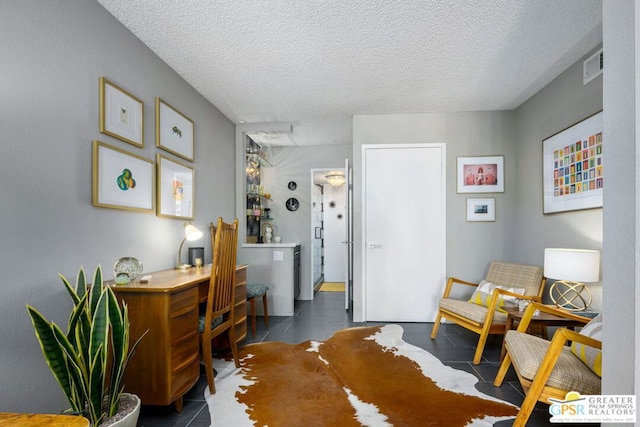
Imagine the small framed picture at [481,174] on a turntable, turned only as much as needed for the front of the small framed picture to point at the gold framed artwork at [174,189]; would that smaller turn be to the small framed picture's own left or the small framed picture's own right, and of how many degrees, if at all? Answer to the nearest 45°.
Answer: approximately 45° to the small framed picture's own right

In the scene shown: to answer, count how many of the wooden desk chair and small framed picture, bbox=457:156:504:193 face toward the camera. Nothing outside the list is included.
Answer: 1

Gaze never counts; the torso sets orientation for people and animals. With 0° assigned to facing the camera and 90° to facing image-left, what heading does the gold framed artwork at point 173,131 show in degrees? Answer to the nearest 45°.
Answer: approximately 315°

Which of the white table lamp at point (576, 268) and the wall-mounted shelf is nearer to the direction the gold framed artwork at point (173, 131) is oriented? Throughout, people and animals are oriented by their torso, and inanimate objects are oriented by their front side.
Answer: the white table lamp

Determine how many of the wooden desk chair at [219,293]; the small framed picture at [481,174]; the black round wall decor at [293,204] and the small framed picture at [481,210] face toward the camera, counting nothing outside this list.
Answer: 3

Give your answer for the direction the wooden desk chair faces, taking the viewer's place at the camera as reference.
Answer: facing away from the viewer and to the left of the viewer

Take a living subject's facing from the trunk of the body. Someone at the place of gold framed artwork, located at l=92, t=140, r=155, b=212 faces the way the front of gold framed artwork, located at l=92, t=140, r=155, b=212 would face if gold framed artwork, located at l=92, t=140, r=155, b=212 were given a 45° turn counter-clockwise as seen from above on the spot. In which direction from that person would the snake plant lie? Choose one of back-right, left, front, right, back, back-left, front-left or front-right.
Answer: right

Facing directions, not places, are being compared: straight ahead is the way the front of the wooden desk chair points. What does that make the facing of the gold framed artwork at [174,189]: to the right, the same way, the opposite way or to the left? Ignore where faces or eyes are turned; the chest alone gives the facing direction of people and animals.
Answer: the opposite way

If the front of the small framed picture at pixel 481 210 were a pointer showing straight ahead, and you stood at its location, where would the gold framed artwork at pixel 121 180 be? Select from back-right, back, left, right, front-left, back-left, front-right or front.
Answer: front-right

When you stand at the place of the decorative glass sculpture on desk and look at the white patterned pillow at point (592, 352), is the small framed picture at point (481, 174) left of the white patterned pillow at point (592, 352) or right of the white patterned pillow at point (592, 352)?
left

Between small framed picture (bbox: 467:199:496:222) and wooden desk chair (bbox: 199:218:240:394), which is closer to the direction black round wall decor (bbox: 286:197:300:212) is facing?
the wooden desk chair

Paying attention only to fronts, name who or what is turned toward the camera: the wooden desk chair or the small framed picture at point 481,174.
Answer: the small framed picture

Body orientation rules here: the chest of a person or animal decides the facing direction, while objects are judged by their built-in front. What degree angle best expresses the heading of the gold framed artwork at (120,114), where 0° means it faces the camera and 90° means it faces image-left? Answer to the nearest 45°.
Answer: approximately 315°

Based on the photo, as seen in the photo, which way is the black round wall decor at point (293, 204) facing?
toward the camera

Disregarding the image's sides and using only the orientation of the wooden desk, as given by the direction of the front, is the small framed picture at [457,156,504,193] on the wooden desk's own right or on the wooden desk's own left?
on the wooden desk's own left

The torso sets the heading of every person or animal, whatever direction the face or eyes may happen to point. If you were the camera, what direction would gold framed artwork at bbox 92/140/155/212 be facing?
facing the viewer and to the right of the viewer
